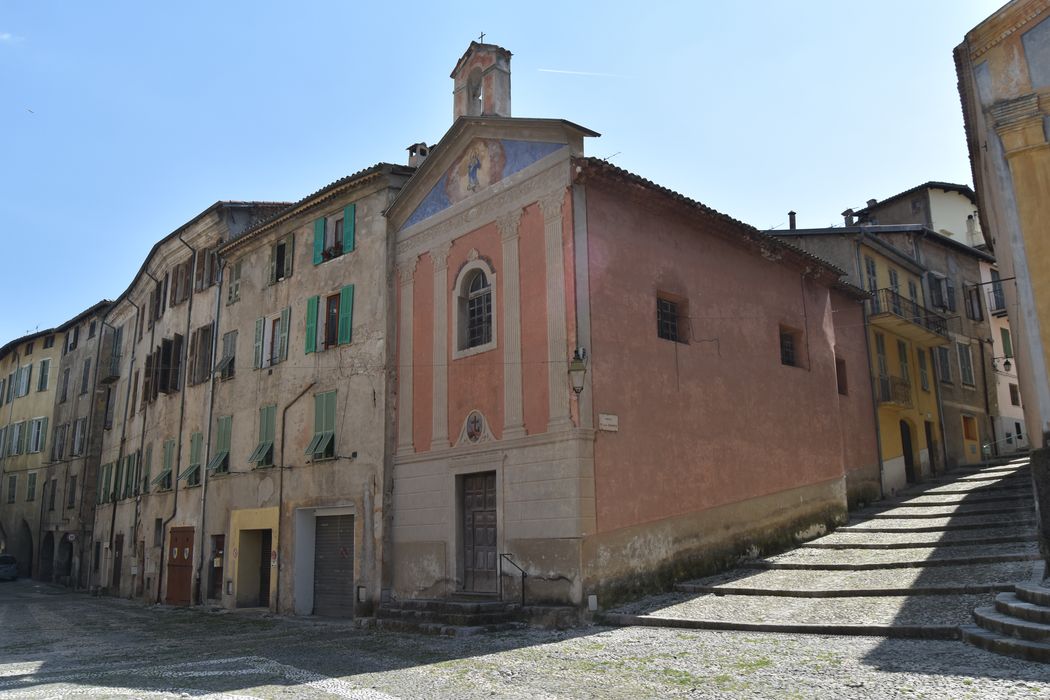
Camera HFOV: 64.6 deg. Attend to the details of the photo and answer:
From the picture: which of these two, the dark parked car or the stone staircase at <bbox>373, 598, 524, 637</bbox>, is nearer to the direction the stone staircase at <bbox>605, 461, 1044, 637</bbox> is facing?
the stone staircase

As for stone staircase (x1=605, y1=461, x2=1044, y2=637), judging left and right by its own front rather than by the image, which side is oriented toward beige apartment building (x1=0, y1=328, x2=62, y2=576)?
right

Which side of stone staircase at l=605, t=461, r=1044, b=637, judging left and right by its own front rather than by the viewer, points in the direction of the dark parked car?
right

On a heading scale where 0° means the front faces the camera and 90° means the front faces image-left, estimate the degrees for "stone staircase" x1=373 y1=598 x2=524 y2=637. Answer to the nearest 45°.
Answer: approximately 45°

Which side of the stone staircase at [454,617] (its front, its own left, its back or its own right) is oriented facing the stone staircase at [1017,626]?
left

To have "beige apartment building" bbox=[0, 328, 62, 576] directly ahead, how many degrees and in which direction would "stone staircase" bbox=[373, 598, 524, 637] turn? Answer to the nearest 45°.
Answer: approximately 90° to its right

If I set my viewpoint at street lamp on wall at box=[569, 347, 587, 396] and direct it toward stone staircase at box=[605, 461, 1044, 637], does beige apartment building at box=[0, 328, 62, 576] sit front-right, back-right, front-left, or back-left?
back-left
